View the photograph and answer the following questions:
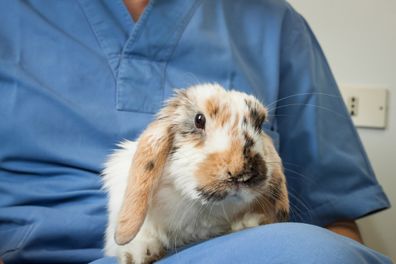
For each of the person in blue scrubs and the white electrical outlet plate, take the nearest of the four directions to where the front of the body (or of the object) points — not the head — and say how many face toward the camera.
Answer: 2

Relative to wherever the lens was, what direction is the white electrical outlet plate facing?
facing the viewer

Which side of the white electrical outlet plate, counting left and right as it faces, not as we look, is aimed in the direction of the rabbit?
front

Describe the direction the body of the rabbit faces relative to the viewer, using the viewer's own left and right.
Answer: facing the viewer and to the right of the viewer
